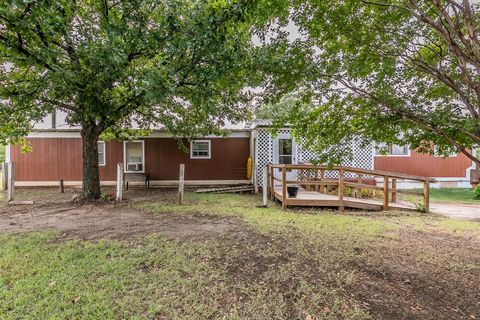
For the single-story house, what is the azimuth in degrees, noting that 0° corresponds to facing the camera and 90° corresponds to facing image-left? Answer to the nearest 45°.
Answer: approximately 0°

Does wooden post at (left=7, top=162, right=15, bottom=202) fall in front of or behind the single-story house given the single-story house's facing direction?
in front
